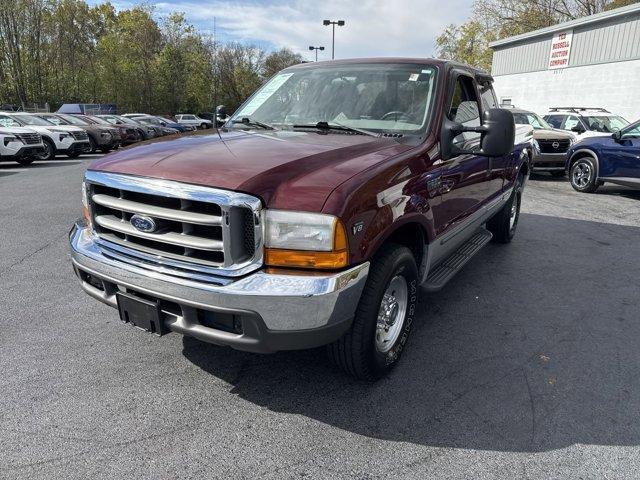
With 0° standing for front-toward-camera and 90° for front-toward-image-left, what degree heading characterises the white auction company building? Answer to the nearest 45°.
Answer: approximately 45°

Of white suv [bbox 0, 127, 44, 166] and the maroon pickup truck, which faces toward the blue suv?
the white suv

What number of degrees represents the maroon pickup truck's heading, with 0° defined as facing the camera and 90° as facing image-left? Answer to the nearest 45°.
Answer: approximately 45°

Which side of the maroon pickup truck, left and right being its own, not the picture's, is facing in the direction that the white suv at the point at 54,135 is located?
right

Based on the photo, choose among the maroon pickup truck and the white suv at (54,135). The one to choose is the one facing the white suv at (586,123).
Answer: the white suv at (54,135)

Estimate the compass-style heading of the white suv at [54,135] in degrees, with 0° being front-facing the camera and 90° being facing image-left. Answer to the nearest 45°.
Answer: approximately 315°
